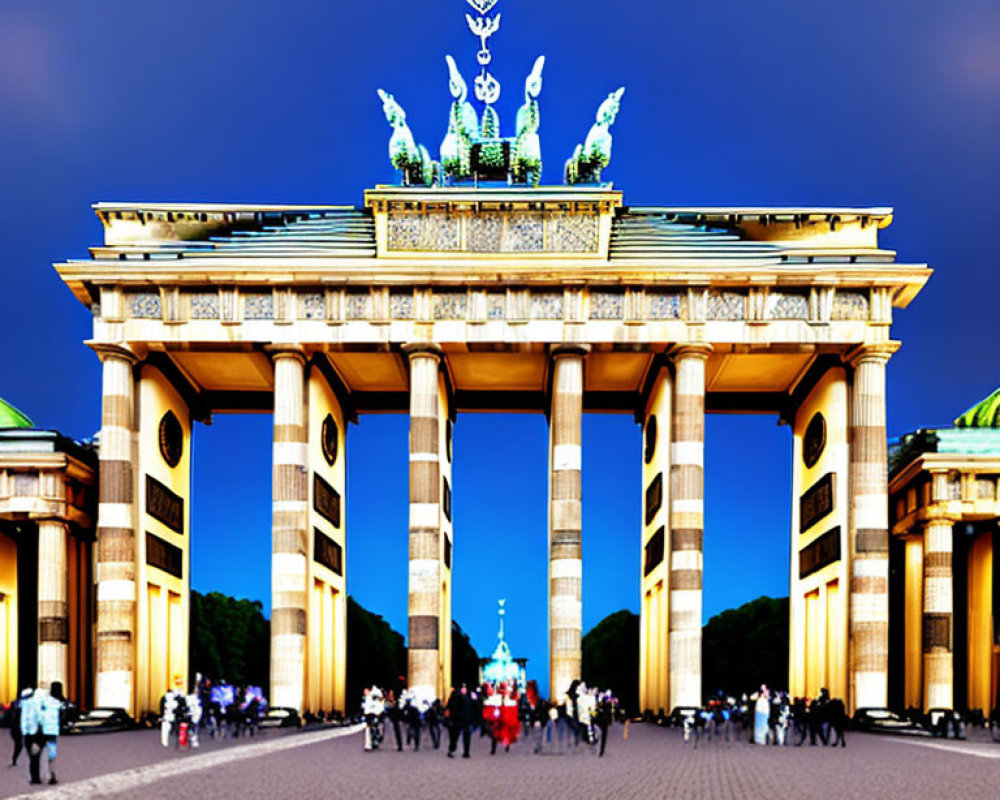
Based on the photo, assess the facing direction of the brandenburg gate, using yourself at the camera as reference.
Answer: facing the viewer

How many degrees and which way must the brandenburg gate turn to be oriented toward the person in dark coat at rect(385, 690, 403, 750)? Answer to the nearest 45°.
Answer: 0° — it already faces them

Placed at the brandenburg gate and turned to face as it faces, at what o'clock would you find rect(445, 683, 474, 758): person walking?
The person walking is roughly at 12 o'clock from the brandenburg gate.
